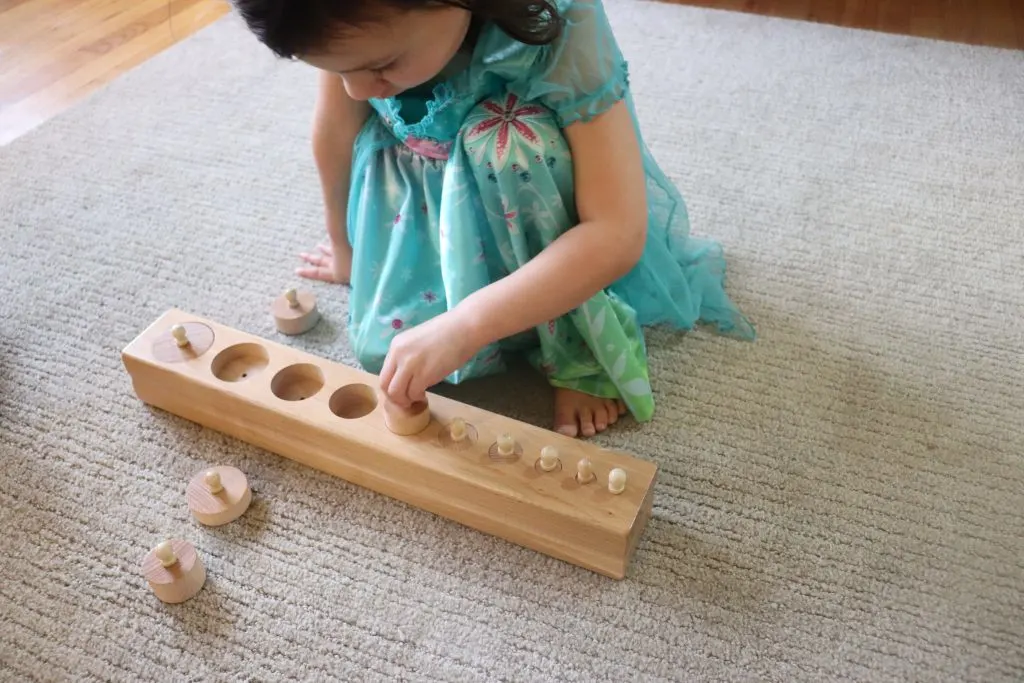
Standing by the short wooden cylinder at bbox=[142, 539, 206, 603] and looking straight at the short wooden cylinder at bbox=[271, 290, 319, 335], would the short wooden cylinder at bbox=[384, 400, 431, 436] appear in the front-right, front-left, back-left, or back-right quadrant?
front-right

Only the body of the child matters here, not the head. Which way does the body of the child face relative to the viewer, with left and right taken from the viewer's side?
facing the viewer and to the left of the viewer

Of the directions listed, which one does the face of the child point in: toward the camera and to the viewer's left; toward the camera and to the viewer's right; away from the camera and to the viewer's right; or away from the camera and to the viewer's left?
toward the camera and to the viewer's left
